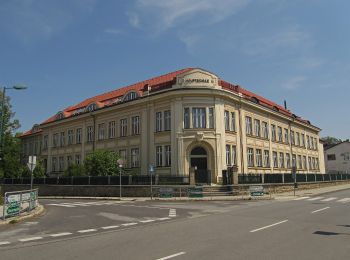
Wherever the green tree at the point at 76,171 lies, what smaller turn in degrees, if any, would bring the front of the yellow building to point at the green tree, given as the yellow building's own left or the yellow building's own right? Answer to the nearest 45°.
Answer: approximately 90° to the yellow building's own right

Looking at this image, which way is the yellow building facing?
toward the camera
